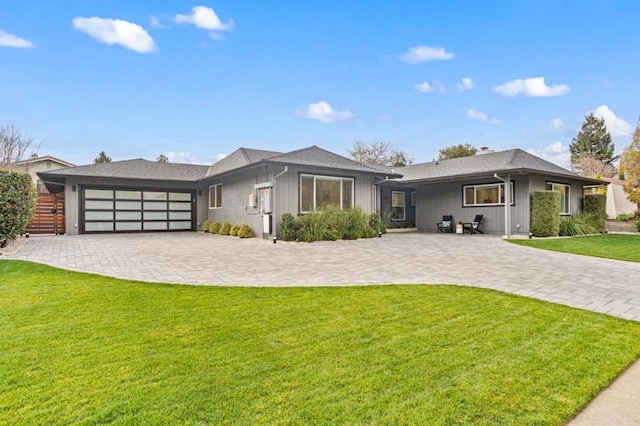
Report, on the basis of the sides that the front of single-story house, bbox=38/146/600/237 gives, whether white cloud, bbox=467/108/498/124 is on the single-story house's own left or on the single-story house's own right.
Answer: on the single-story house's own left

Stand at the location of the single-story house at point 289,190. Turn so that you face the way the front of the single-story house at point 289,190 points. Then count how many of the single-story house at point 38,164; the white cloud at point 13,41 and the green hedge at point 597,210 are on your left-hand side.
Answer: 1

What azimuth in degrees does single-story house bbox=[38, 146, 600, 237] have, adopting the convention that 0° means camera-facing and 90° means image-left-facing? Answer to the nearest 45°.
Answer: approximately 0°

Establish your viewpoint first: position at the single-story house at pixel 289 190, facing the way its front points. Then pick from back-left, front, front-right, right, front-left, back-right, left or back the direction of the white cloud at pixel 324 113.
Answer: back

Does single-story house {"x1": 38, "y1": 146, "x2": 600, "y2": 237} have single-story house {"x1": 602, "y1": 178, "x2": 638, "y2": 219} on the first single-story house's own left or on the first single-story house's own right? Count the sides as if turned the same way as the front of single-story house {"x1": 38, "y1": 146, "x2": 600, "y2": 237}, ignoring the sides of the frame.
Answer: on the first single-story house's own left

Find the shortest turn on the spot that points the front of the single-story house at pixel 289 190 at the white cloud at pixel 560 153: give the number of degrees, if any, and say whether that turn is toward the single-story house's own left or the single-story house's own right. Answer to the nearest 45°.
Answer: approximately 135° to the single-story house's own left

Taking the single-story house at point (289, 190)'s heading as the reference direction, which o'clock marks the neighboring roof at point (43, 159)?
The neighboring roof is roughly at 4 o'clock from the single-story house.

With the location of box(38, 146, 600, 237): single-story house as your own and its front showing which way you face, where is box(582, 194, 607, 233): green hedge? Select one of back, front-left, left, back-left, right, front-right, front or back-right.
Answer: left
